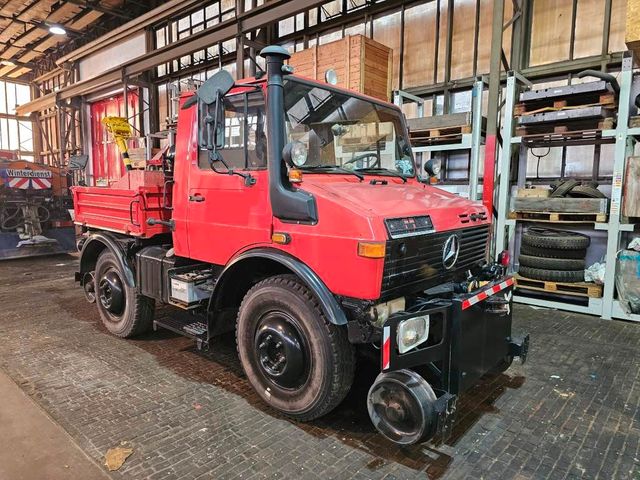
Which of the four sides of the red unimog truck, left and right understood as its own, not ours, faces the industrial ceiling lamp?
back

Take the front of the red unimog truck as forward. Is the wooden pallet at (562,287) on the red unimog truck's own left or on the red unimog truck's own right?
on the red unimog truck's own left

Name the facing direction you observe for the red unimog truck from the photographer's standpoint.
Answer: facing the viewer and to the right of the viewer

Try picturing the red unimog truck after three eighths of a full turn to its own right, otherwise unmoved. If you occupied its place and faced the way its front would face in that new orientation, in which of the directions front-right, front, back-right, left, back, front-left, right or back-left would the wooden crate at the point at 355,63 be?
right

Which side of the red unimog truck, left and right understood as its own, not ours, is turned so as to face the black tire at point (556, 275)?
left

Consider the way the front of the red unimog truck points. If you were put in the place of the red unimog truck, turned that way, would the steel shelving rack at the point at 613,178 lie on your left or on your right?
on your left

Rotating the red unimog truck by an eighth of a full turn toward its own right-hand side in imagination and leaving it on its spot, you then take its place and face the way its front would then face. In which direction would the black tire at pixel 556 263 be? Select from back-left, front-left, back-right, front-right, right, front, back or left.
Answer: back-left

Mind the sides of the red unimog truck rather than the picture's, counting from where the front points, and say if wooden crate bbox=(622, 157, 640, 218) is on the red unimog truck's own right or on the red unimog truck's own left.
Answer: on the red unimog truck's own left

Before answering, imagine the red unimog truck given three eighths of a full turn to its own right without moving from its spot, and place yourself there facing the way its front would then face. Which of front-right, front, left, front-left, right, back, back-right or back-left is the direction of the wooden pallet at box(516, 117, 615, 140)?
back-right

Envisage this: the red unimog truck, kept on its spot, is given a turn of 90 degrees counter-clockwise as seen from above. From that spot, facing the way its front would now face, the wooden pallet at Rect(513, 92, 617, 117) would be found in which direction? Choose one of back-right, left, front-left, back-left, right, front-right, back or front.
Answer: front

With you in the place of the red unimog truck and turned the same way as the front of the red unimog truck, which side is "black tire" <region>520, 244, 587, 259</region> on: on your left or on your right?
on your left

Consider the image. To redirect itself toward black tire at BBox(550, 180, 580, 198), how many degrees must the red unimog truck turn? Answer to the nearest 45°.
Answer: approximately 90° to its left

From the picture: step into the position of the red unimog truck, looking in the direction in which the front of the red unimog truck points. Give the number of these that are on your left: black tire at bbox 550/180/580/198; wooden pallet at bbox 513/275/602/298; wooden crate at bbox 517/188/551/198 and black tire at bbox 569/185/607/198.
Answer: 4
